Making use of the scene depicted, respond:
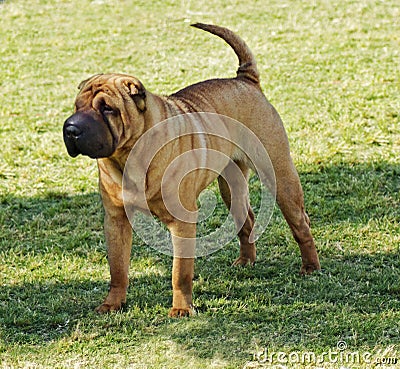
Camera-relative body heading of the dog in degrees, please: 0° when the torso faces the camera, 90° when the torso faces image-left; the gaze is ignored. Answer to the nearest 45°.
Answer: approximately 45°
